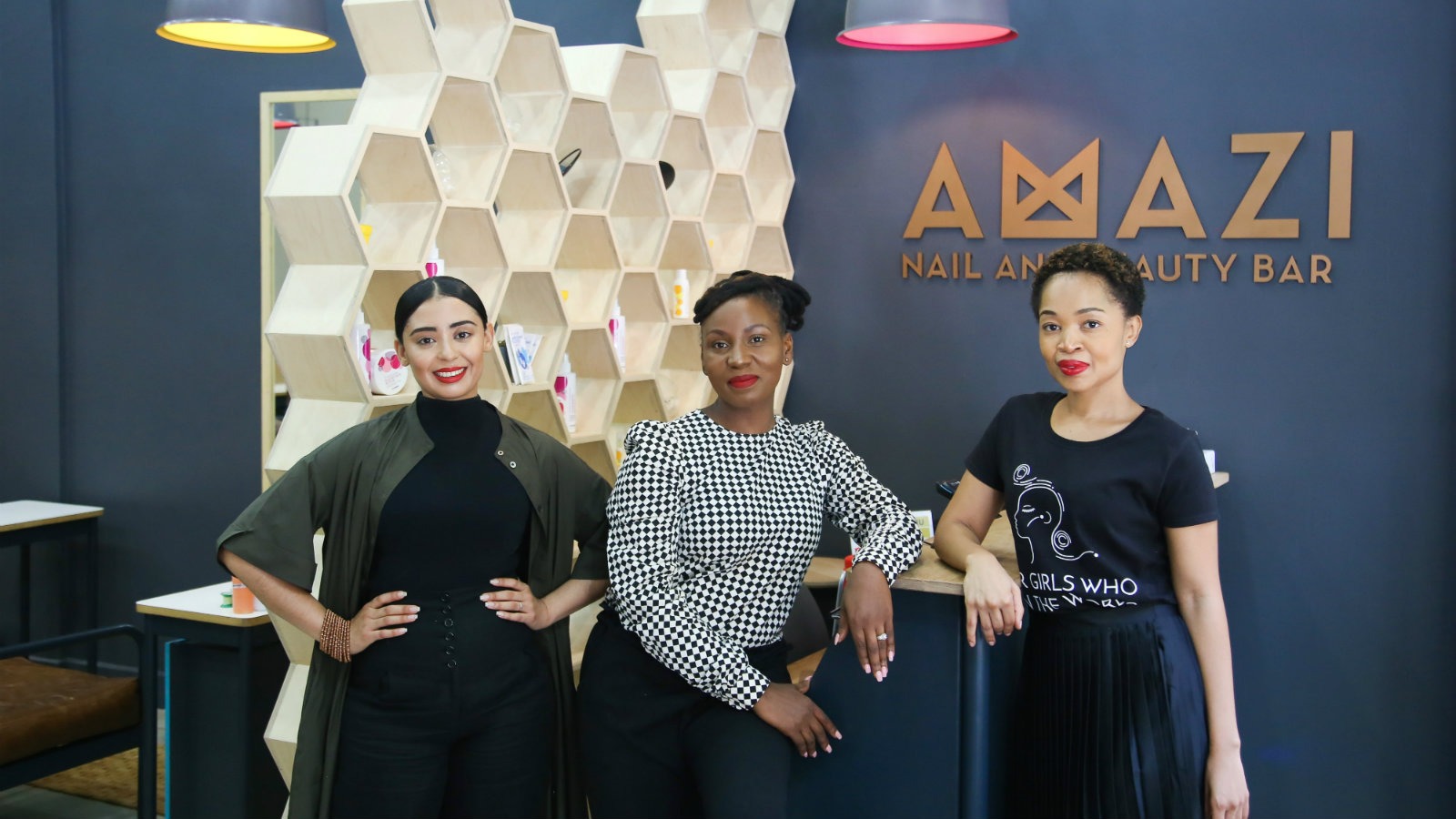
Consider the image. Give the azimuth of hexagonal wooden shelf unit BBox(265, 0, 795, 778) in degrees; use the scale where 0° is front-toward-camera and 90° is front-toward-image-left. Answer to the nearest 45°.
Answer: approximately 315°

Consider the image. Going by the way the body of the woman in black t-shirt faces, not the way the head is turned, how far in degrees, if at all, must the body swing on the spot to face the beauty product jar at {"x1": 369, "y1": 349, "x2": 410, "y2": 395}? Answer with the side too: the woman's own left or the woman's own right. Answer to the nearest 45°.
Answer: approximately 45° to the woman's own right

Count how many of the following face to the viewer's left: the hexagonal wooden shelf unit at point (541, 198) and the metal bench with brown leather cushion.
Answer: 0

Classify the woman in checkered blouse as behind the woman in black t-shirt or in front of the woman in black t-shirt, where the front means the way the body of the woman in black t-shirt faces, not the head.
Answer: in front

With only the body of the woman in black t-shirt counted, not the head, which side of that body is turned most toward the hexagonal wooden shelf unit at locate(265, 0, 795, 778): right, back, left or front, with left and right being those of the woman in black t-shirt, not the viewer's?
right

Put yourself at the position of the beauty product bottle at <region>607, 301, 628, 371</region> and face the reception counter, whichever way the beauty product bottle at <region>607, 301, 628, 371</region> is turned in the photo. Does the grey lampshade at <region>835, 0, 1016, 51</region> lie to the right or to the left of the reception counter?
left
